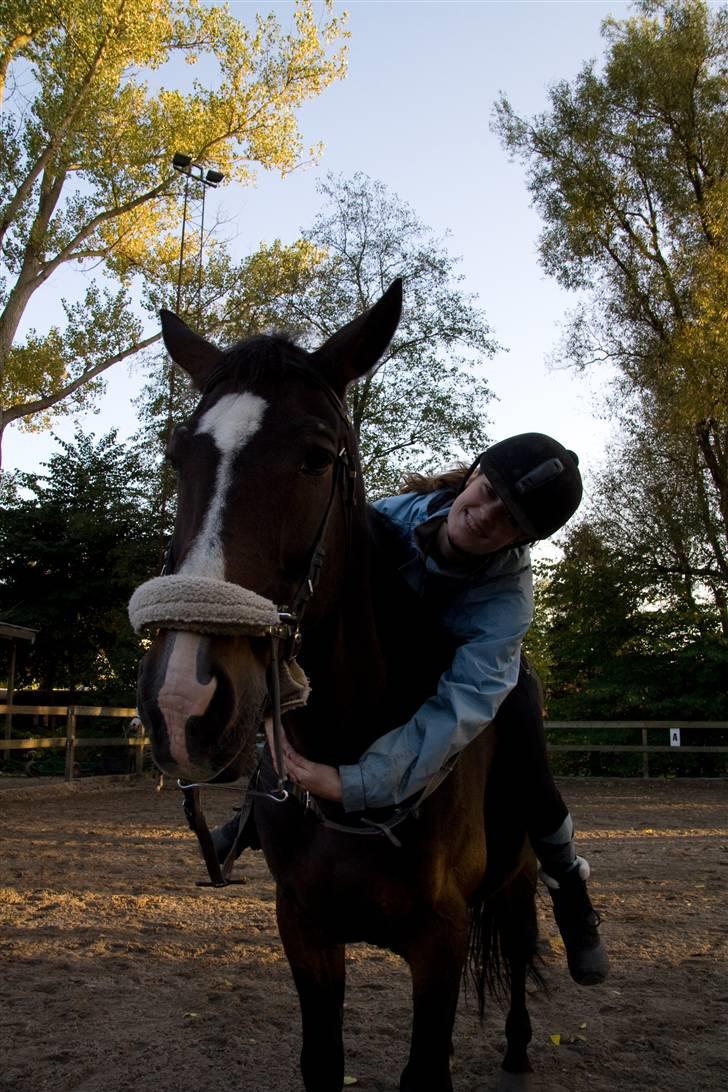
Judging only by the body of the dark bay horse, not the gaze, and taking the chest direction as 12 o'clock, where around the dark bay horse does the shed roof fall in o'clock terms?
The shed roof is roughly at 4 o'clock from the dark bay horse.

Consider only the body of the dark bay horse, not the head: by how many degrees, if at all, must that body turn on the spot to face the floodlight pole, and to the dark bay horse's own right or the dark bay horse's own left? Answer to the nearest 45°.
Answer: approximately 135° to the dark bay horse's own right

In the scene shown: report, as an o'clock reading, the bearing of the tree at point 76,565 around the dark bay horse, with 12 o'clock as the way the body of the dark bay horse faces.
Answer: The tree is roughly at 4 o'clock from the dark bay horse.

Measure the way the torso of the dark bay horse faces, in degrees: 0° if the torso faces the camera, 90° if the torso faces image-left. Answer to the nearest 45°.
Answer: approximately 45°

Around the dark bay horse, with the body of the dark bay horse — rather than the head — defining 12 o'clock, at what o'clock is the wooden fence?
The wooden fence is roughly at 5 o'clock from the dark bay horse.
